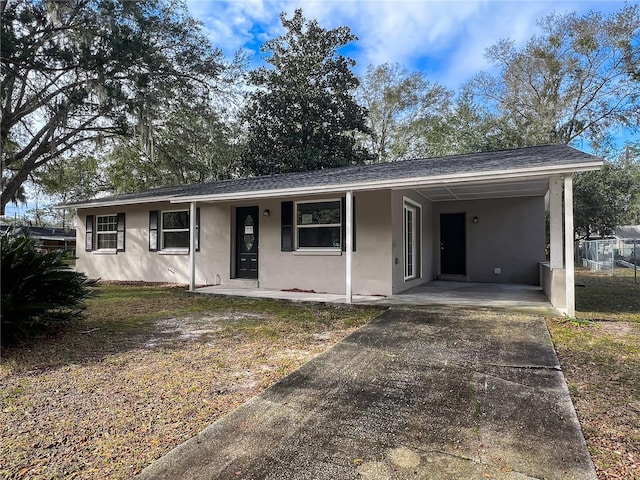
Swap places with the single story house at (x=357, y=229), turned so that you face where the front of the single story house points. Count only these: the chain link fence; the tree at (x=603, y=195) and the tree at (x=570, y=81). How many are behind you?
3

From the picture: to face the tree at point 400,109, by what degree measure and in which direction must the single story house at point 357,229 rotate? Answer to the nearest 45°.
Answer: approximately 135° to its right

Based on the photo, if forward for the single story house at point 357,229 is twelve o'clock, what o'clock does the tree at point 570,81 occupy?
The tree is roughly at 6 o'clock from the single story house.

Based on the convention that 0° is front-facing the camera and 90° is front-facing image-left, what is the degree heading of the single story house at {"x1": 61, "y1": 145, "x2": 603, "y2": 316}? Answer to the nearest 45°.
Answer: approximately 45°

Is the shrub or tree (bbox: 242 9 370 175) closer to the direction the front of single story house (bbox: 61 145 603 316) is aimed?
the shrub

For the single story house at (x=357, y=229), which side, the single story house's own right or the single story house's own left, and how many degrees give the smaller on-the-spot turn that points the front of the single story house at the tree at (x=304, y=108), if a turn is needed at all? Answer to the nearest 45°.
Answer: approximately 135° to the single story house's own right

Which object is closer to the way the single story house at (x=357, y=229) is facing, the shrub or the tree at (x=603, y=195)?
the shrub
